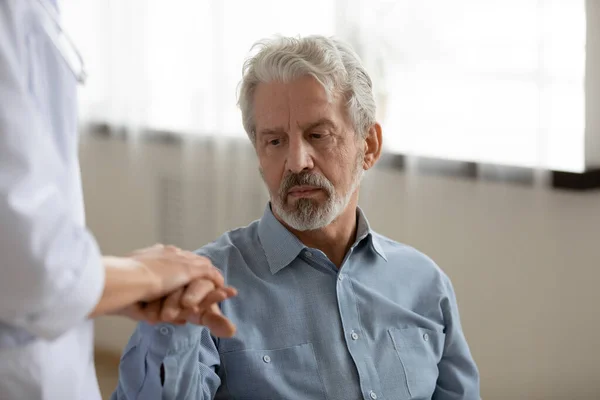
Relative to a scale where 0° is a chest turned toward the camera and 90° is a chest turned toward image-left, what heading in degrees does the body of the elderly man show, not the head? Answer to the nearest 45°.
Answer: approximately 0°
